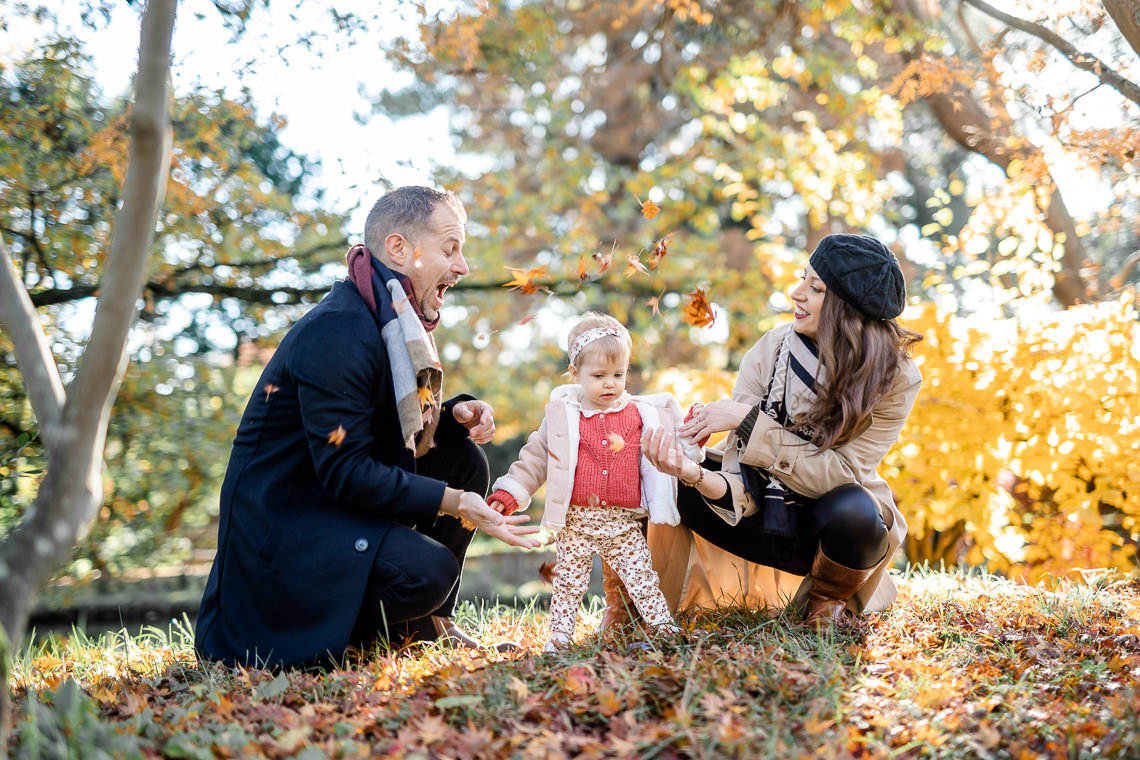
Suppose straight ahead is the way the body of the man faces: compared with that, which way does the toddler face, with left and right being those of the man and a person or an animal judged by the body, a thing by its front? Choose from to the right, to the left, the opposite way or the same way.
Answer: to the right

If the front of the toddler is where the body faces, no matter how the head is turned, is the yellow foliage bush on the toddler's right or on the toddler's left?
on the toddler's left

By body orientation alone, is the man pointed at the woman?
yes

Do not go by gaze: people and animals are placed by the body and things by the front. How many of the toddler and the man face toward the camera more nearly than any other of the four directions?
1

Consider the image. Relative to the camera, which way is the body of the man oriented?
to the viewer's right

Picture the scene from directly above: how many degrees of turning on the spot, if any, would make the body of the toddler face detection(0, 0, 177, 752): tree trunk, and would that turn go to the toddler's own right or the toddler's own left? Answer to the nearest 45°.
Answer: approximately 45° to the toddler's own right

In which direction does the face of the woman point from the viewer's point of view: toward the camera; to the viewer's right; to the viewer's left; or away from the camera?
to the viewer's left

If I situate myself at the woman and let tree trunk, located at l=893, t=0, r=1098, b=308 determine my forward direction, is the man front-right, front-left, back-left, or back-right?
back-left

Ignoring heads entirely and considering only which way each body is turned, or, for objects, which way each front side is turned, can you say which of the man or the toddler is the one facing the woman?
the man

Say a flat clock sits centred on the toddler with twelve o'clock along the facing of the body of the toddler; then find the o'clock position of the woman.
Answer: The woman is roughly at 9 o'clock from the toddler.
